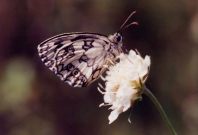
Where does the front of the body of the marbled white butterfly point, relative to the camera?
to the viewer's right
